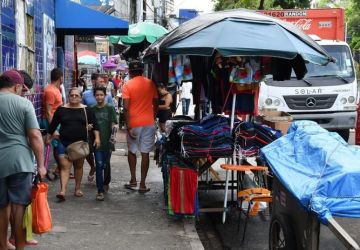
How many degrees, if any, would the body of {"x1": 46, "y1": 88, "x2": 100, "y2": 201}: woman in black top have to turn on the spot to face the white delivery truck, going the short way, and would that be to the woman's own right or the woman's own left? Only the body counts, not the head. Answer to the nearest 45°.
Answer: approximately 135° to the woman's own left

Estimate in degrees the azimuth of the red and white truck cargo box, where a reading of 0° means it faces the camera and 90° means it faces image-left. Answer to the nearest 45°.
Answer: approximately 0°

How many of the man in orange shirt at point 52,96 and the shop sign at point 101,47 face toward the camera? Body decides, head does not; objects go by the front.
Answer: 1

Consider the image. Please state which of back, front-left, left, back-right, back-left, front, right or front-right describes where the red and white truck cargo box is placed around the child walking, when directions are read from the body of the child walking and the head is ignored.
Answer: back-left

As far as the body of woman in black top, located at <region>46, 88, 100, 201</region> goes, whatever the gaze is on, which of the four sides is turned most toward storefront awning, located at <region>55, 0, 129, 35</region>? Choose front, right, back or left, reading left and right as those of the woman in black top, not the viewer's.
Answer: back

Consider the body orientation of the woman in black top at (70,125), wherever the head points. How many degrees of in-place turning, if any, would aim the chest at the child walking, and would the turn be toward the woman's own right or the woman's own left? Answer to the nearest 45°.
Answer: approximately 135° to the woman's own left

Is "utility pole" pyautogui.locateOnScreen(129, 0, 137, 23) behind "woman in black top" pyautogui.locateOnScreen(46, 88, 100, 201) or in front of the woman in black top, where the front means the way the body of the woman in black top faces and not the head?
behind
